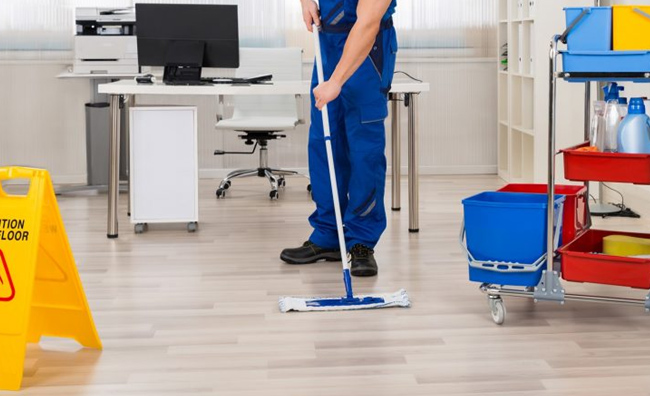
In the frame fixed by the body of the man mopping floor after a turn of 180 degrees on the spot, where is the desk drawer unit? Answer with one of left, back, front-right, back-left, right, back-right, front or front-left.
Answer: left

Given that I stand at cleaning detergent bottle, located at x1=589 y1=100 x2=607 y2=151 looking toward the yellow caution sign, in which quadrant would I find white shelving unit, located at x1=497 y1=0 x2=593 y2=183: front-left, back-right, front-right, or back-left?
back-right

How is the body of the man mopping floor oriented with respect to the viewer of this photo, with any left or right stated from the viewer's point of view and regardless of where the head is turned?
facing the viewer and to the left of the viewer

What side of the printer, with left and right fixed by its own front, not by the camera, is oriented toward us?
front

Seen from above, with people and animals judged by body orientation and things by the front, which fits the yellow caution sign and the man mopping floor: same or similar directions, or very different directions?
same or similar directions

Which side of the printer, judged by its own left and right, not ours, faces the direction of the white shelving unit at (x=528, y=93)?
left

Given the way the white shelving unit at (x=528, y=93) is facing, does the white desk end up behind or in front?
in front

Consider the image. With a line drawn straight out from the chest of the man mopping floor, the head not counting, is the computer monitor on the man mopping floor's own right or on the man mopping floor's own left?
on the man mopping floor's own right

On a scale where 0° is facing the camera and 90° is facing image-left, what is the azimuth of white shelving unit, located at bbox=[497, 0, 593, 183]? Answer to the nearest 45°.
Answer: approximately 45°
